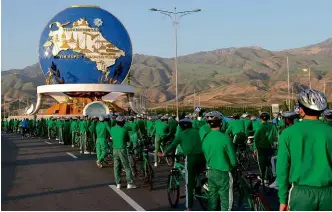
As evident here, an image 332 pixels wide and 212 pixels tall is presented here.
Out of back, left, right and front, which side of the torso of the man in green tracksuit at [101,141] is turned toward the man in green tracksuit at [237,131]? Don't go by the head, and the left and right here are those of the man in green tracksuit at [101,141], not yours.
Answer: right

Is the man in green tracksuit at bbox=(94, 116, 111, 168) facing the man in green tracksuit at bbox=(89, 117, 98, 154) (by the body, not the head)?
yes

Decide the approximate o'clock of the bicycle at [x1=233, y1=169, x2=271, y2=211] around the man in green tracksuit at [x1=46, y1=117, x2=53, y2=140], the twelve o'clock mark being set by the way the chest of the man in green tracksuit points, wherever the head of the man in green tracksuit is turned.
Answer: The bicycle is roughly at 6 o'clock from the man in green tracksuit.

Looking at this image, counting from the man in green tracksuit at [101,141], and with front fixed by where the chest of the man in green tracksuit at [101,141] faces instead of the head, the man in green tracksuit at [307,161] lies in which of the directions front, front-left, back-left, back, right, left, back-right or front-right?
back

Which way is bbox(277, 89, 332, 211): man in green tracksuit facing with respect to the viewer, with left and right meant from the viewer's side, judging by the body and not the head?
facing away from the viewer

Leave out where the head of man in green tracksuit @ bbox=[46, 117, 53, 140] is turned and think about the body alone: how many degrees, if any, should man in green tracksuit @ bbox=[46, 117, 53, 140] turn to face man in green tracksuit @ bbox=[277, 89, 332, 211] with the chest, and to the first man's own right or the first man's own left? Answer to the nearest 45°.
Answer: approximately 180°

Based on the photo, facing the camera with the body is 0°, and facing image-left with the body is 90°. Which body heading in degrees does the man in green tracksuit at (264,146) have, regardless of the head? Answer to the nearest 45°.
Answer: approximately 180°

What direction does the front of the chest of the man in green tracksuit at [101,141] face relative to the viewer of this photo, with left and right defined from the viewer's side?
facing away from the viewer
